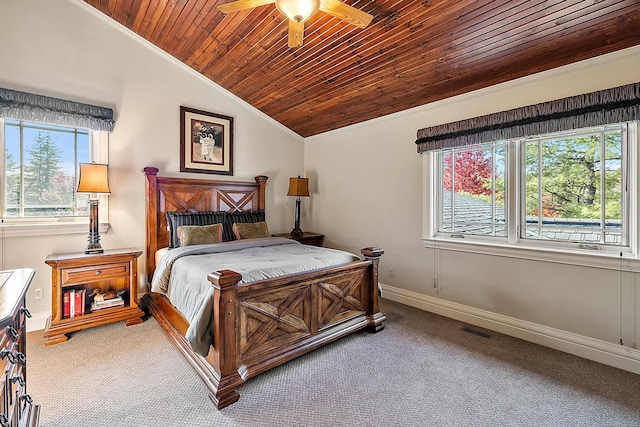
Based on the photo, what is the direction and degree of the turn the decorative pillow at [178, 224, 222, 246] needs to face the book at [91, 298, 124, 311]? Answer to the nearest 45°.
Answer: approximately 90° to its right

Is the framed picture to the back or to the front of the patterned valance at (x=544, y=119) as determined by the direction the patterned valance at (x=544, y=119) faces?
to the front

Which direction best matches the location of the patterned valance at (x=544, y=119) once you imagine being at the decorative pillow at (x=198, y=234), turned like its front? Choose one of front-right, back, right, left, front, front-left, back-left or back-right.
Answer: front-left

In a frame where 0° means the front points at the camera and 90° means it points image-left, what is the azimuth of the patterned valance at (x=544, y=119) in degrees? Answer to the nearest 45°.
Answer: approximately 45°

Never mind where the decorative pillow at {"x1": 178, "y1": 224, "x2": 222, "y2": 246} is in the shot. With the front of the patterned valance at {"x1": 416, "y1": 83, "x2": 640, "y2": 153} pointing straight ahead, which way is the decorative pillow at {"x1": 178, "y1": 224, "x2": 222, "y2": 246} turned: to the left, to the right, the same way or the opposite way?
to the left

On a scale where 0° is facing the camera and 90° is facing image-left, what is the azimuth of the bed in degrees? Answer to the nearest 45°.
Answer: approximately 315°

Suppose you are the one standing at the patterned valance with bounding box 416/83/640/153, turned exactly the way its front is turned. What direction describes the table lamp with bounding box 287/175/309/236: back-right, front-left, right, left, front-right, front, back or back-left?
front-right

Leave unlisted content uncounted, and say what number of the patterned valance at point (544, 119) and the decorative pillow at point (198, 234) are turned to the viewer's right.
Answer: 0

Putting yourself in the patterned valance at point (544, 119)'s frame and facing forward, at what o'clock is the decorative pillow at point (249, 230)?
The decorative pillow is roughly at 1 o'clock from the patterned valance.

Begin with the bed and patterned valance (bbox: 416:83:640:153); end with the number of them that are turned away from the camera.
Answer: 0
